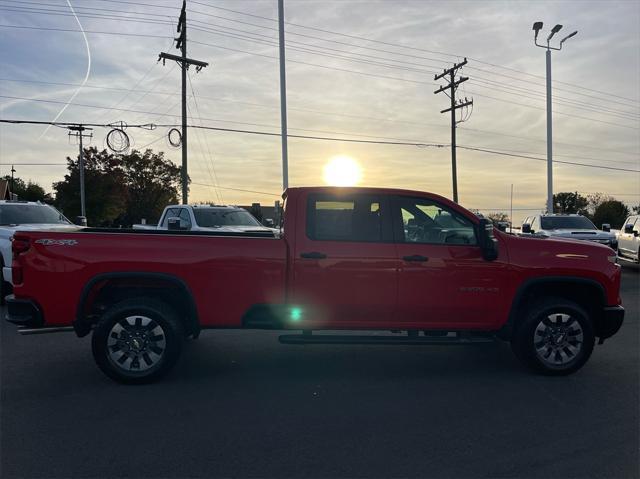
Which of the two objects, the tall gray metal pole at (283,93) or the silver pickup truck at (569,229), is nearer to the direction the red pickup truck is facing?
the silver pickup truck

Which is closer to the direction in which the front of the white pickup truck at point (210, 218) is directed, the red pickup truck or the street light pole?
the red pickup truck

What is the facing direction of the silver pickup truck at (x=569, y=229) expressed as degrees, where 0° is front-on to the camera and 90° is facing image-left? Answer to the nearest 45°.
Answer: approximately 315°

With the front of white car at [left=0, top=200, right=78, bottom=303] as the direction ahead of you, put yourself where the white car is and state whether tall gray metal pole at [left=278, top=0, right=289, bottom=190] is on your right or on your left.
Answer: on your left

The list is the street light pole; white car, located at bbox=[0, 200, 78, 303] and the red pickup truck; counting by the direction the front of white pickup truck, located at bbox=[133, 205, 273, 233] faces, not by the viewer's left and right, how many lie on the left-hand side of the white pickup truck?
1

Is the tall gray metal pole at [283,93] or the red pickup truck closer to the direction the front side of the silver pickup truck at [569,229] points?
the red pickup truck

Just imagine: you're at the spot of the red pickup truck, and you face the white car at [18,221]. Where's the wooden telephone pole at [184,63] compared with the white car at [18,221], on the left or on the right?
right

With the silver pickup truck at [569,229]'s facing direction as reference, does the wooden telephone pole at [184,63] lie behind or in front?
behind

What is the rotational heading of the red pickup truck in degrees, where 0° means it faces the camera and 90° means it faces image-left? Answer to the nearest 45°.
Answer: approximately 270°

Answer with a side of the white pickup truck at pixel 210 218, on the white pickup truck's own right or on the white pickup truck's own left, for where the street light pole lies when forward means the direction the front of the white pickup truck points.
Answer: on the white pickup truck's own left

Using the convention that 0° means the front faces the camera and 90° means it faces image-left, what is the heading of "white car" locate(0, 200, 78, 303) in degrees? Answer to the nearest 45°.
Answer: approximately 315°

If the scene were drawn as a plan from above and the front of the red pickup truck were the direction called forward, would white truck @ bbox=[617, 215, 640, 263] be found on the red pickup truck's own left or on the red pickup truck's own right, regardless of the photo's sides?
on the red pickup truck's own left

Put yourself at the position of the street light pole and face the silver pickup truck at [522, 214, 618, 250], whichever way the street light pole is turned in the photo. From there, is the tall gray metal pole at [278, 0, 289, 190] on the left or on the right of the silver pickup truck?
right
